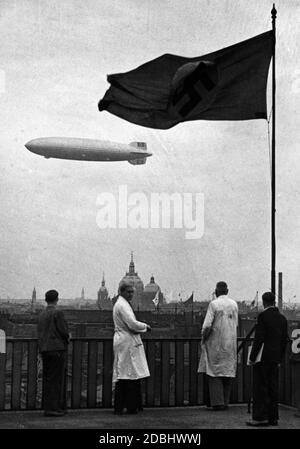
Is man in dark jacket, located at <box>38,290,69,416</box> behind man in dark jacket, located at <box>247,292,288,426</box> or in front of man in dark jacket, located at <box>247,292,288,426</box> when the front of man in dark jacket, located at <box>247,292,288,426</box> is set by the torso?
in front

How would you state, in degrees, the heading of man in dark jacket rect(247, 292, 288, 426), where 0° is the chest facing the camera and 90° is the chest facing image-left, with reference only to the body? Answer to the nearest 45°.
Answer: approximately 135°

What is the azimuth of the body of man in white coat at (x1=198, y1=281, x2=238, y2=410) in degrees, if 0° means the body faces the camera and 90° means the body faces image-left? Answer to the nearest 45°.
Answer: approximately 180°

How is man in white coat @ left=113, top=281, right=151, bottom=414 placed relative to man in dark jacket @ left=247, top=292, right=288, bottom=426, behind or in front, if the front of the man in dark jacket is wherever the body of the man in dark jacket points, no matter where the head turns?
in front

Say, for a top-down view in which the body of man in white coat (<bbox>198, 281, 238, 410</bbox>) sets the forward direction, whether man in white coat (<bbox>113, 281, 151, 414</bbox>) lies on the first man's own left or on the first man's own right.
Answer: on the first man's own left

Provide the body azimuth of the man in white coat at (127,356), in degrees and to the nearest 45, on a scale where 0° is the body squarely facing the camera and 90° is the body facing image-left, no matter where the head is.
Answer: approximately 270°

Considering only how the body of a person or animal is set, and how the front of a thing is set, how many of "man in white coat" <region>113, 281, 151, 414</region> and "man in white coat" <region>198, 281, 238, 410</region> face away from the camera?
1

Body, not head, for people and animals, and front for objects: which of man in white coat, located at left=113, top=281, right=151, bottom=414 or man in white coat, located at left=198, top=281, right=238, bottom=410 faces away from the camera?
man in white coat, located at left=198, top=281, right=238, bottom=410
